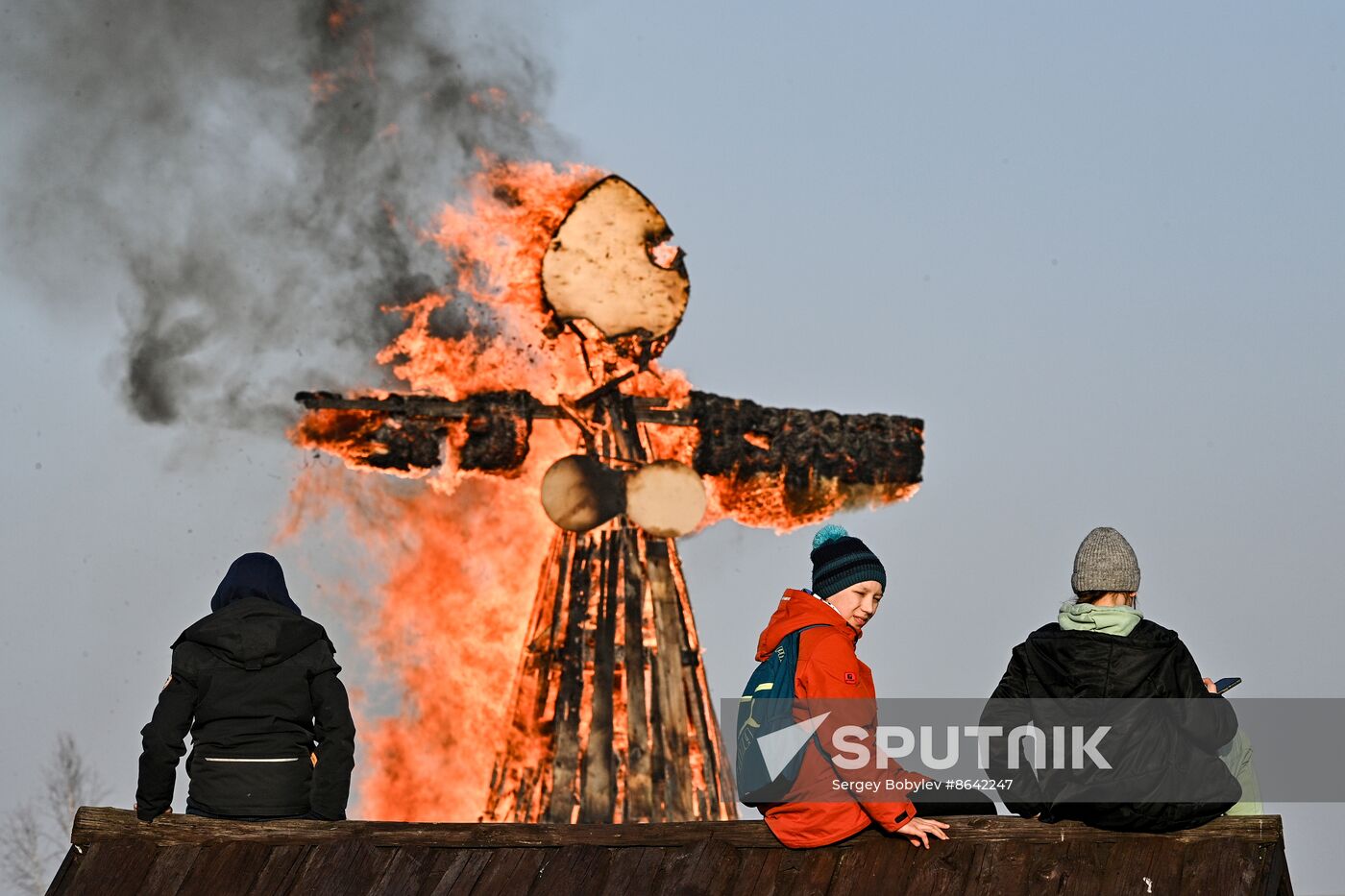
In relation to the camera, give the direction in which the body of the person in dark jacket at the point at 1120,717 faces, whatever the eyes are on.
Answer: away from the camera

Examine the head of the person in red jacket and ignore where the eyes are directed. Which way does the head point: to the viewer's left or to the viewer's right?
to the viewer's right

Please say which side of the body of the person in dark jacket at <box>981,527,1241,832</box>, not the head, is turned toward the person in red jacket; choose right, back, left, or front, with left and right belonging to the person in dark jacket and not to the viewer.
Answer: left
